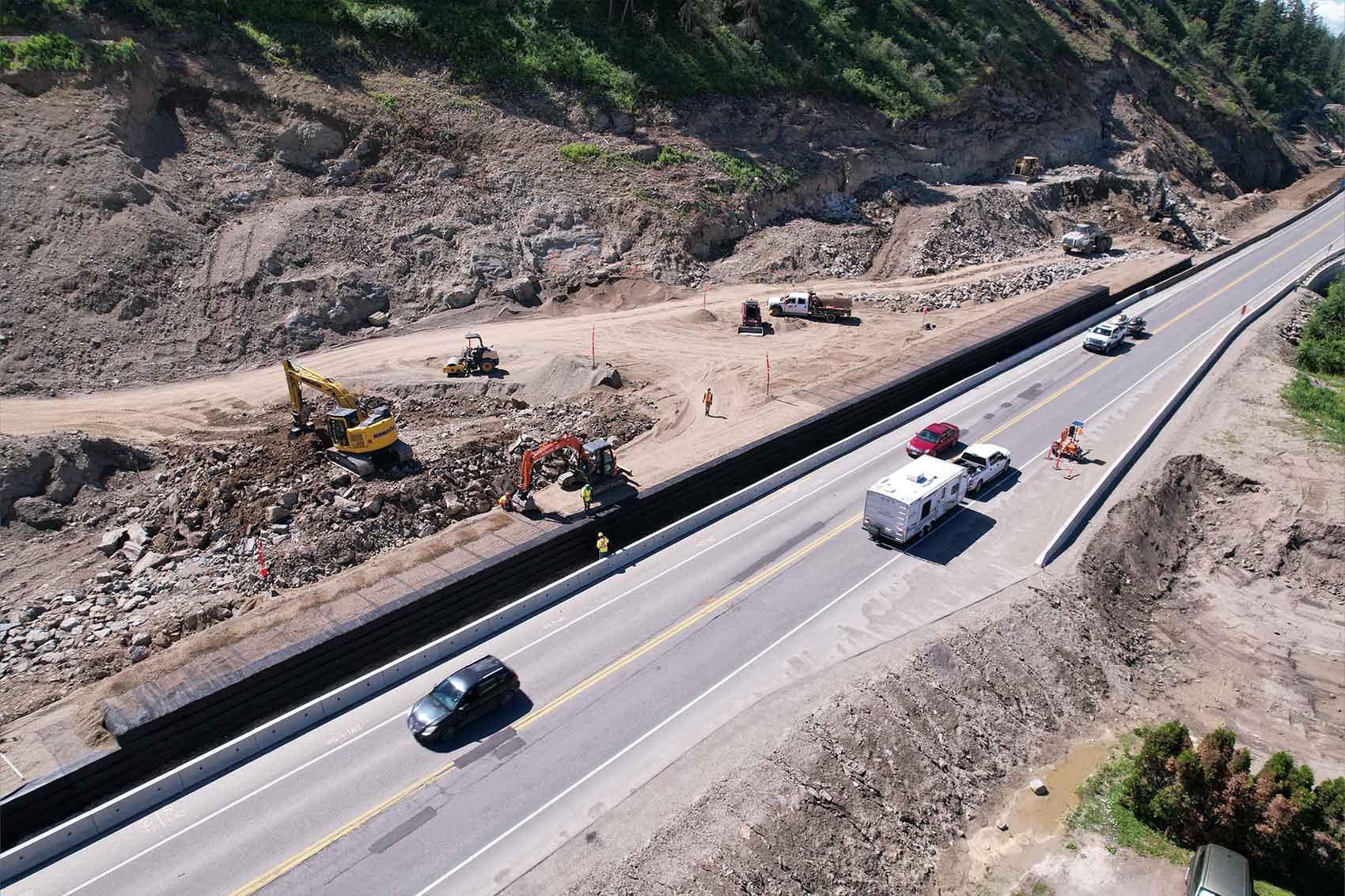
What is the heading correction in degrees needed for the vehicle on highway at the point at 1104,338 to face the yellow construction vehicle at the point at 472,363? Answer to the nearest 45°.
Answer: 0° — it already faces it

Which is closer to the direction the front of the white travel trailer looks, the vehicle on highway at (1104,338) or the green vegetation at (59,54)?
the vehicle on highway

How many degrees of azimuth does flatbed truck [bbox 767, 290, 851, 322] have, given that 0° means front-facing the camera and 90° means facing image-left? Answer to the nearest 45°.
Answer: approximately 90°

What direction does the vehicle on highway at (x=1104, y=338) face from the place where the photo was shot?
facing the viewer and to the left of the viewer

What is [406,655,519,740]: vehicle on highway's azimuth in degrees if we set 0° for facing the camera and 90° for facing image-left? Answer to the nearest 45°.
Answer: approximately 45°

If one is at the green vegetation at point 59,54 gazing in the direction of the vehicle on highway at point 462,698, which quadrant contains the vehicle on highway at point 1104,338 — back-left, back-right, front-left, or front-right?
front-left

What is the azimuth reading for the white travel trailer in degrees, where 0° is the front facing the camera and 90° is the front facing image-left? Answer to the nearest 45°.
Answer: approximately 225°

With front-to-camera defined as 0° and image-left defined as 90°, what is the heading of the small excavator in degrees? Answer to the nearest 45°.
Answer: approximately 45°
